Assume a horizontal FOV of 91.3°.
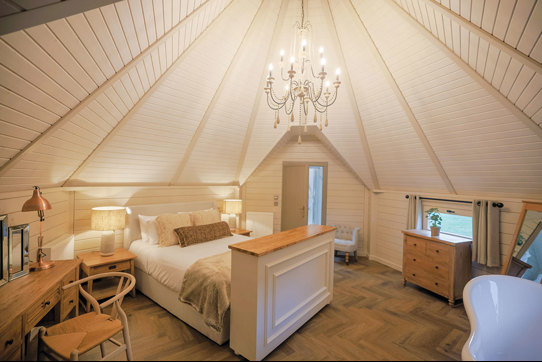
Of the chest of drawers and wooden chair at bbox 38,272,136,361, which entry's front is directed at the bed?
the chest of drawers

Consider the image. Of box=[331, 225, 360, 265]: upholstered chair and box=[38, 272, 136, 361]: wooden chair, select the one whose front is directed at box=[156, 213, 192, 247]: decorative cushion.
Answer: box=[331, 225, 360, 265]: upholstered chair

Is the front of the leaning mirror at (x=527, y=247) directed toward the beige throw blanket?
yes

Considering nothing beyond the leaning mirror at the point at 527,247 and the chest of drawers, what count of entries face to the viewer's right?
0

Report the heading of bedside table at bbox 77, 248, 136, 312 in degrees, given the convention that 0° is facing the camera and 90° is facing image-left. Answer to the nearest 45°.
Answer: approximately 315°

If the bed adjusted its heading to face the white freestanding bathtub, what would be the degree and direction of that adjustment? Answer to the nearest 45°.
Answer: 0° — it already faces it

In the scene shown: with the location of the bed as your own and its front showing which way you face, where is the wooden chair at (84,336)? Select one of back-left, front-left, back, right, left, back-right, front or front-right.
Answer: front-right

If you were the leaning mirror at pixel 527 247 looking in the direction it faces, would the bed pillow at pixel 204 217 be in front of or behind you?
in front

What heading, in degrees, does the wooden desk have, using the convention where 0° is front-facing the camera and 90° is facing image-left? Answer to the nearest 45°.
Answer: approximately 315°

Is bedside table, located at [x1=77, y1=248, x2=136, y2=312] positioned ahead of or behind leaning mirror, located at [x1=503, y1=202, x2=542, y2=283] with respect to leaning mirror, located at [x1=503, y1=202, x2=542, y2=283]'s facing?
ahead

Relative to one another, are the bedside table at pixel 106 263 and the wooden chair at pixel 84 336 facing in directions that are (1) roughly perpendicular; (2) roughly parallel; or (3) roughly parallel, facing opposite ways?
roughly perpendicular

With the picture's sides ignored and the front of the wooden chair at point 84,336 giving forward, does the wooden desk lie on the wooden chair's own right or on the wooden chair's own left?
on the wooden chair's own right

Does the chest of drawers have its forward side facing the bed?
yes
